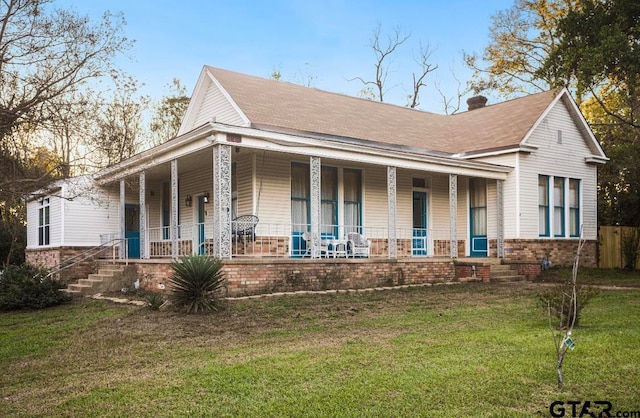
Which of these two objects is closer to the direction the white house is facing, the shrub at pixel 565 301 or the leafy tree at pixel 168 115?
the shrub

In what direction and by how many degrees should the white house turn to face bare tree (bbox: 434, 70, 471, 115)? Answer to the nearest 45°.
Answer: approximately 135° to its left

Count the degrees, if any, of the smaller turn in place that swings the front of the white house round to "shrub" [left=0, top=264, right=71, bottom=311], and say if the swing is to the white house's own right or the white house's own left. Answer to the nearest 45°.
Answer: approximately 90° to the white house's own right

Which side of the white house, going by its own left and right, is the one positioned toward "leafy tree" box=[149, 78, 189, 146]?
back

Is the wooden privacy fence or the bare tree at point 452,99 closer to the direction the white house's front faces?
the wooden privacy fence

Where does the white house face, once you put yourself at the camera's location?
facing the viewer and to the right of the viewer

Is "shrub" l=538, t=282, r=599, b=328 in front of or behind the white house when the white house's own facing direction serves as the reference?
in front

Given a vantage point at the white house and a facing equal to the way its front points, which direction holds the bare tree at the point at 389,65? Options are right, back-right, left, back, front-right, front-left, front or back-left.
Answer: back-left
